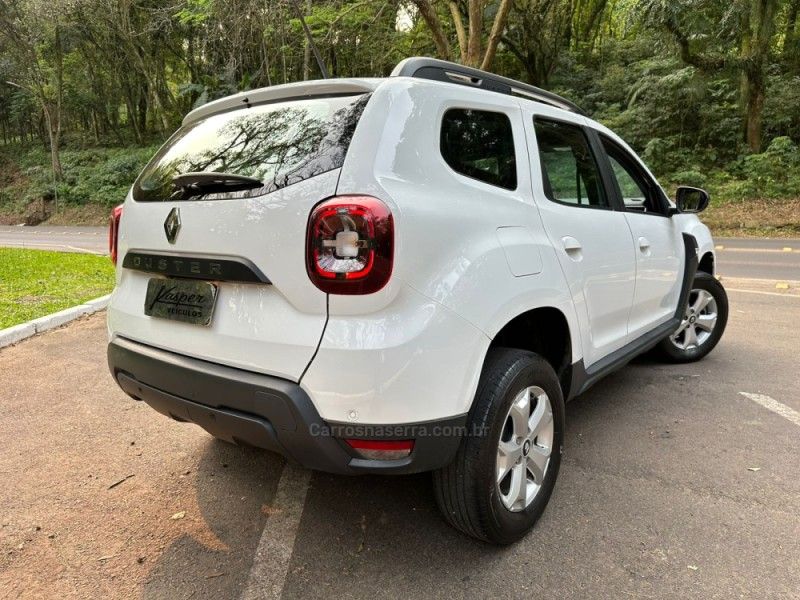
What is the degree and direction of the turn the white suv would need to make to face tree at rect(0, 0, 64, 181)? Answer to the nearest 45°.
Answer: approximately 90° to its left

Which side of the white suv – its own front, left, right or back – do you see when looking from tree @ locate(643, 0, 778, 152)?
front

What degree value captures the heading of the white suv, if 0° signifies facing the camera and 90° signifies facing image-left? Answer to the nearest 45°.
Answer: approximately 225°
